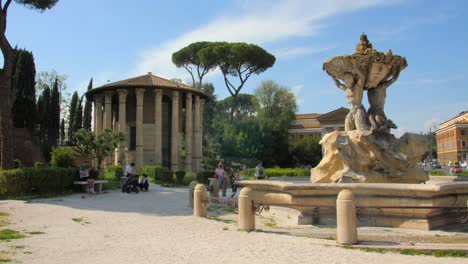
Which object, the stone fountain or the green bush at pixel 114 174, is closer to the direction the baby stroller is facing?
the green bush

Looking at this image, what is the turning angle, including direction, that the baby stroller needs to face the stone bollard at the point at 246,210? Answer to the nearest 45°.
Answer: approximately 90° to its left

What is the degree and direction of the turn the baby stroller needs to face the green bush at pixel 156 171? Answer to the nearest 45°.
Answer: approximately 90° to its right

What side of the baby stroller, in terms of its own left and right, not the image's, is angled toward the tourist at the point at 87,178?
front

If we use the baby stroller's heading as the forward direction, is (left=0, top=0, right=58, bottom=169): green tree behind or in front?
in front

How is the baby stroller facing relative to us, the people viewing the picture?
facing to the left of the viewer

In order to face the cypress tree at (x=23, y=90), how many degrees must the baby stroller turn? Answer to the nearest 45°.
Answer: approximately 90° to its right

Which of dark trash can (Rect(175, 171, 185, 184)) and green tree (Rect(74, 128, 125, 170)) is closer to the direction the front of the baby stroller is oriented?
the green tree
